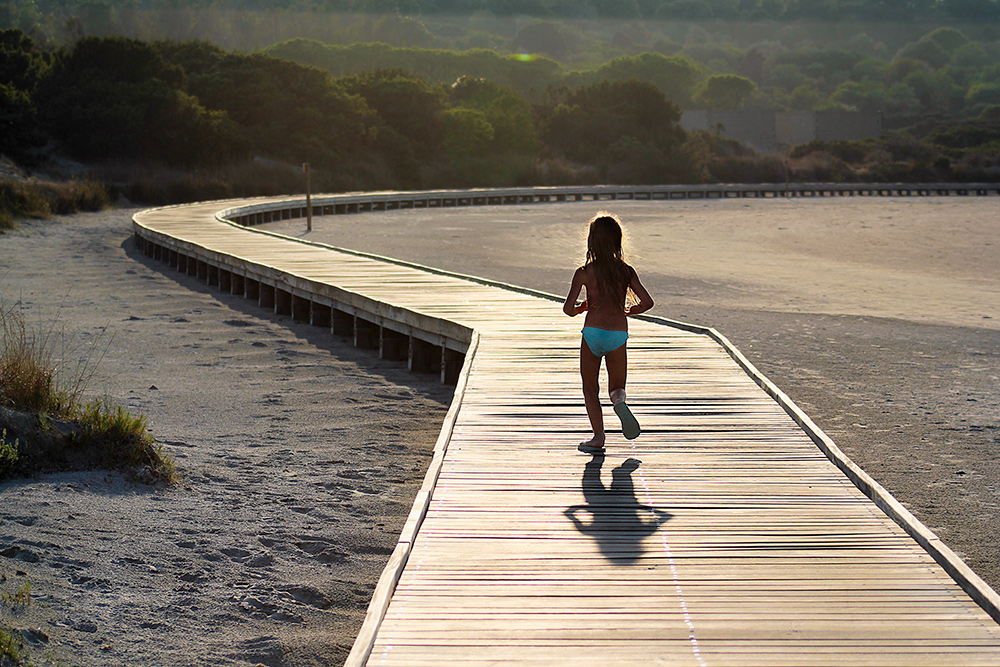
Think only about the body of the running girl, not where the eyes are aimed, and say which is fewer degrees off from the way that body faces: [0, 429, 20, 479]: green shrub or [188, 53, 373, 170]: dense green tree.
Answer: the dense green tree

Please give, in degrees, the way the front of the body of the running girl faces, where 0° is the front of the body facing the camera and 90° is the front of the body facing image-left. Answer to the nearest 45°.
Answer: approximately 180°

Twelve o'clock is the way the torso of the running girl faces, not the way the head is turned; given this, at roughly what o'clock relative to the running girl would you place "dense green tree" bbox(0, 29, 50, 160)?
The dense green tree is roughly at 11 o'clock from the running girl.

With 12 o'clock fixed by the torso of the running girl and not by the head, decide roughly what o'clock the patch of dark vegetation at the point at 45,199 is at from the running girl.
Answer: The patch of dark vegetation is roughly at 11 o'clock from the running girl.

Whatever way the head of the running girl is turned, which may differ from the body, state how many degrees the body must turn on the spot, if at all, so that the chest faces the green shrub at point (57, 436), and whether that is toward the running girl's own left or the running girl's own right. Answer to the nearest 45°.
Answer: approximately 90° to the running girl's own left

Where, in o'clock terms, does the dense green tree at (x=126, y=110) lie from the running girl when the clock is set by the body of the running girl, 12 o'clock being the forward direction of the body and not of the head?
The dense green tree is roughly at 11 o'clock from the running girl.

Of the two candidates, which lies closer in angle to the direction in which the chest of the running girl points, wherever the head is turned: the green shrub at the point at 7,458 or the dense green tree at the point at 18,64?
the dense green tree

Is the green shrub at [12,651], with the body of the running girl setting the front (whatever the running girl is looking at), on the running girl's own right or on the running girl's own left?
on the running girl's own left

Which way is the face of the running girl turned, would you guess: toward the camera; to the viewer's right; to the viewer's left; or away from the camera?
away from the camera

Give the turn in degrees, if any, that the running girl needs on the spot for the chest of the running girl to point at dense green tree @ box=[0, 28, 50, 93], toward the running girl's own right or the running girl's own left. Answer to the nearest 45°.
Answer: approximately 45° to the running girl's own left

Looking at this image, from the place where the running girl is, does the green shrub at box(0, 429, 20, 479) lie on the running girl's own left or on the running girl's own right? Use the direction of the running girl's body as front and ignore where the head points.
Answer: on the running girl's own left

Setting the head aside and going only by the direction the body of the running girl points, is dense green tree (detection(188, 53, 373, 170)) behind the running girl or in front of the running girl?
in front

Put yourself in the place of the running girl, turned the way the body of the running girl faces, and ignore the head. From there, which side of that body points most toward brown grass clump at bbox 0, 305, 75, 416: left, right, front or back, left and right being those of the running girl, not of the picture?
left
